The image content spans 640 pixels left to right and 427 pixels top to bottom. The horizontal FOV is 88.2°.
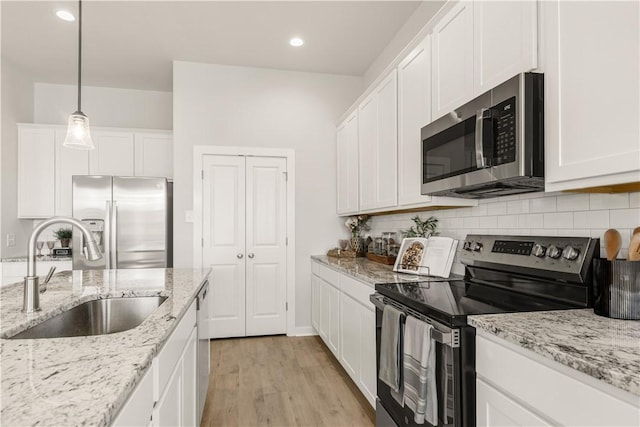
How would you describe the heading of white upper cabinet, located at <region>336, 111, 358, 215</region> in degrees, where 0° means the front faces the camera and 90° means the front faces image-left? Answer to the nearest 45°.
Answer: approximately 90°

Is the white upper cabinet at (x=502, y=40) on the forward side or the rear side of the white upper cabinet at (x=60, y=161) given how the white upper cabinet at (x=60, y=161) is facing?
on the forward side

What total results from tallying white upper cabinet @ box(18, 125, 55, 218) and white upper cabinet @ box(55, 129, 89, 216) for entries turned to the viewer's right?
0

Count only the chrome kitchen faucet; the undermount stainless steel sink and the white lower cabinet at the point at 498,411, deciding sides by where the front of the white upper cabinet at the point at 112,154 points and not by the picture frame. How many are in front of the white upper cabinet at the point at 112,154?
3

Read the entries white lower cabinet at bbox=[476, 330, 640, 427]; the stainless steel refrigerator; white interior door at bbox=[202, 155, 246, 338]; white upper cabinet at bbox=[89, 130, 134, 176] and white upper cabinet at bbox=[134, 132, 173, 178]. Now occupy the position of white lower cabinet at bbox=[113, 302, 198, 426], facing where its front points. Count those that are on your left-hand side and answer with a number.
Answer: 4

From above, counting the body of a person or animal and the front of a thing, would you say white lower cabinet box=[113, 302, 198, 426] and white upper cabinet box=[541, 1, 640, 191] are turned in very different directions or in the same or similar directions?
very different directions

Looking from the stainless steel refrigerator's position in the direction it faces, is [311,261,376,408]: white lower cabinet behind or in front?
in front

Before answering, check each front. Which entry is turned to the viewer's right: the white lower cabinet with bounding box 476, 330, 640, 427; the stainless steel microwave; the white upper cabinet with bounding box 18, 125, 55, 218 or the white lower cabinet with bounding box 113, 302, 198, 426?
the white lower cabinet with bounding box 113, 302, 198, 426

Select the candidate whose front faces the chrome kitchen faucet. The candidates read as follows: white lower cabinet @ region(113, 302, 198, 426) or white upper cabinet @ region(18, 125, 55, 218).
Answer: the white upper cabinet

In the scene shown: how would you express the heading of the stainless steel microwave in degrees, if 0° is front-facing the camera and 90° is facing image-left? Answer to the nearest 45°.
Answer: approximately 45°

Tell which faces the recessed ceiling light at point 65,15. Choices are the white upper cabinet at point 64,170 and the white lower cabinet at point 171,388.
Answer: the white upper cabinet

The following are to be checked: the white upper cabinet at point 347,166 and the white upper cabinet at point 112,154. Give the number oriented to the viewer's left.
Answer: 1

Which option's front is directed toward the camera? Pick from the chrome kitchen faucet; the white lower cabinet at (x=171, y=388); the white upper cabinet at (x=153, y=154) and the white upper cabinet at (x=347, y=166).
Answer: the white upper cabinet at (x=153, y=154)

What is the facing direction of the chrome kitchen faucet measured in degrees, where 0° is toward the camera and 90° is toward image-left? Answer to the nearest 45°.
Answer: approximately 270°
